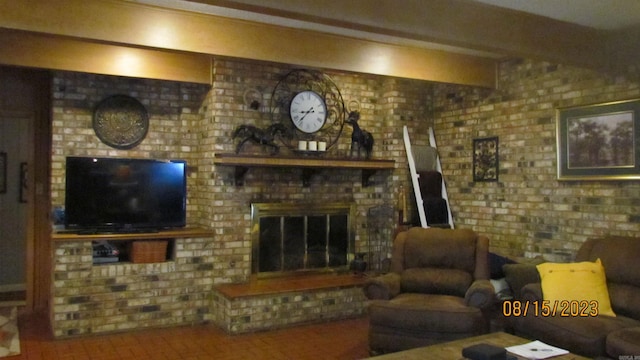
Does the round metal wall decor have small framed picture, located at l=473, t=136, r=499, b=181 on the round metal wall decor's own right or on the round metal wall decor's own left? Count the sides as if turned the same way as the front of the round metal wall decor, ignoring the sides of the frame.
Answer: on the round metal wall decor's own left

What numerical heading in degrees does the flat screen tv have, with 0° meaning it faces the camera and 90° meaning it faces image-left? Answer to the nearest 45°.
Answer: approximately 0°

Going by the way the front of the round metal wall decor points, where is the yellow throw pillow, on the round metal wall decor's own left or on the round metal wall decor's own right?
on the round metal wall decor's own left

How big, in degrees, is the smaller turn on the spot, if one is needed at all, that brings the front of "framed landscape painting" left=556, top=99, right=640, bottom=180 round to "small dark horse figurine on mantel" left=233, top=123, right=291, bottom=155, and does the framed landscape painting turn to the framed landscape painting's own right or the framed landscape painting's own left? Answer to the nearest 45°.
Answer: approximately 45° to the framed landscape painting's own right

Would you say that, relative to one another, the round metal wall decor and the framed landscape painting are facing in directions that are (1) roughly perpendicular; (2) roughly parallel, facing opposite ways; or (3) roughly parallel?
roughly perpendicular

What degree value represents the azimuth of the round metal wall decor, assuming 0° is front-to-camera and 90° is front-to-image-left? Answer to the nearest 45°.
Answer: approximately 0°

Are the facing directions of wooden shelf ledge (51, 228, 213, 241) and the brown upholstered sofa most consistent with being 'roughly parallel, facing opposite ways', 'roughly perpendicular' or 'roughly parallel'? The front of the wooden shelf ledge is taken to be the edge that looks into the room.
roughly perpendicular

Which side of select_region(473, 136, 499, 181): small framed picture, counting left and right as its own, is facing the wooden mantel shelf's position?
front

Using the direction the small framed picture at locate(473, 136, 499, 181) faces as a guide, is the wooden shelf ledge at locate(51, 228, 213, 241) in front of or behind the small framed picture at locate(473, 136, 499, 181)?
in front

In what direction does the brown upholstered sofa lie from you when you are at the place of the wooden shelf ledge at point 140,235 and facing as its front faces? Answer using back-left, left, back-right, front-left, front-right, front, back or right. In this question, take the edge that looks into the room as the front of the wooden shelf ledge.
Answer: front-left
